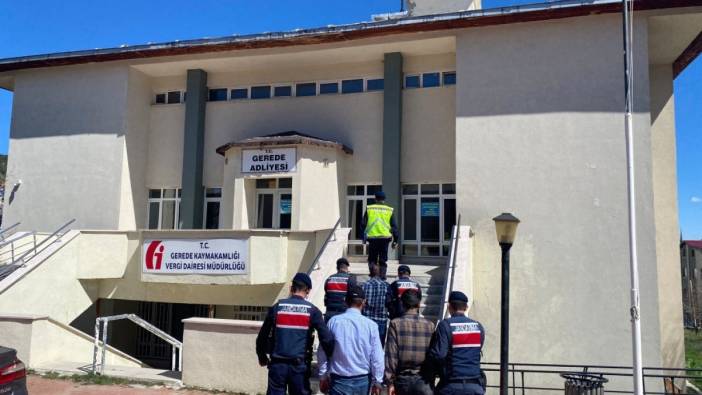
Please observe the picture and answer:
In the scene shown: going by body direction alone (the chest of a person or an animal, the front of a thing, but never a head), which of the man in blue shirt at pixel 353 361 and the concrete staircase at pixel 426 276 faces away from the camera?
the man in blue shirt

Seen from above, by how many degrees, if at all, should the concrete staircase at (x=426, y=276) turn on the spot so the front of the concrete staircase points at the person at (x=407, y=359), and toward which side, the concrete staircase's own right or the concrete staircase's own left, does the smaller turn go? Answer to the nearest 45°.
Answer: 0° — it already faces them

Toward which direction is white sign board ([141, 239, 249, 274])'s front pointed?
toward the camera

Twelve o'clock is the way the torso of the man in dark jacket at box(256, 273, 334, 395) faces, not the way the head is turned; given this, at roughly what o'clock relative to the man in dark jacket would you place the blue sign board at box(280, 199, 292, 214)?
The blue sign board is roughly at 12 o'clock from the man in dark jacket.

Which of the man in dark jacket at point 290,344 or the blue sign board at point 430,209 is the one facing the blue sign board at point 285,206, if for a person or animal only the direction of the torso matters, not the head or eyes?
the man in dark jacket

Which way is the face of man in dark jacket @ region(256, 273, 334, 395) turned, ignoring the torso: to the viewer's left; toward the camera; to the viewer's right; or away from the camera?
away from the camera

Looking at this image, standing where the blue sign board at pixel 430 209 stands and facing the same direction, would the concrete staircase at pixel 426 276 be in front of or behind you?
in front

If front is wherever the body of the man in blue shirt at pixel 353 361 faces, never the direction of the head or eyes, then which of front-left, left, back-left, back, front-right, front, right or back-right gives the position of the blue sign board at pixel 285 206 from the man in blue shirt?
front

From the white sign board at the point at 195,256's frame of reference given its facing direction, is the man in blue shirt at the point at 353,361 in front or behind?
in front

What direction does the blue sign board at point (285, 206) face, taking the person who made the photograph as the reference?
facing the viewer

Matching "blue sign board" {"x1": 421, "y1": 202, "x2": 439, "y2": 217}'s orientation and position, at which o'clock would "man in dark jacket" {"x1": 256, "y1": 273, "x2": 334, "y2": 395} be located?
The man in dark jacket is roughly at 12 o'clock from the blue sign board.

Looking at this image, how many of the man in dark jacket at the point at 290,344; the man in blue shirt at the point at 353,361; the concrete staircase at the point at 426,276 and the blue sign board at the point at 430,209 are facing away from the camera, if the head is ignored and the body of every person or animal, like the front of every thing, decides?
2

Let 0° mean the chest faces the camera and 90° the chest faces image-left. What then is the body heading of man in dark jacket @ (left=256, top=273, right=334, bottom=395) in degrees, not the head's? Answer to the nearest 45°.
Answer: approximately 180°

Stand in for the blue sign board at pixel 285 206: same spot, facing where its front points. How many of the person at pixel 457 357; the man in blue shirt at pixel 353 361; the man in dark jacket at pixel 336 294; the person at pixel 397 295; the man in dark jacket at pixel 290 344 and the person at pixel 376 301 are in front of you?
6

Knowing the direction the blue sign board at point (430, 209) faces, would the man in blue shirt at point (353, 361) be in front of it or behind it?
in front

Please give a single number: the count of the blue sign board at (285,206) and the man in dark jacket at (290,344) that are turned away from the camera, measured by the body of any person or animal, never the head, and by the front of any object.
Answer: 1

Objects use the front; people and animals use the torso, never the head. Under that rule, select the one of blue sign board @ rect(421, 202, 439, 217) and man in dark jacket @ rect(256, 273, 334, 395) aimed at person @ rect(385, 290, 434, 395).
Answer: the blue sign board

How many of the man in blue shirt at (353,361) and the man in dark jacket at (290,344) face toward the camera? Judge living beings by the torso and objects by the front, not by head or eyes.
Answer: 0

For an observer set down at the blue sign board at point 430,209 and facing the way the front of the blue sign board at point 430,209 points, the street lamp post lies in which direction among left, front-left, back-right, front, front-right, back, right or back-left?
front

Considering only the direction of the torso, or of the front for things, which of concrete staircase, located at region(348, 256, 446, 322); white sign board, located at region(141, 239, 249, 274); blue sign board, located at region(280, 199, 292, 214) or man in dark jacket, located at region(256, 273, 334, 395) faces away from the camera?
the man in dark jacket
